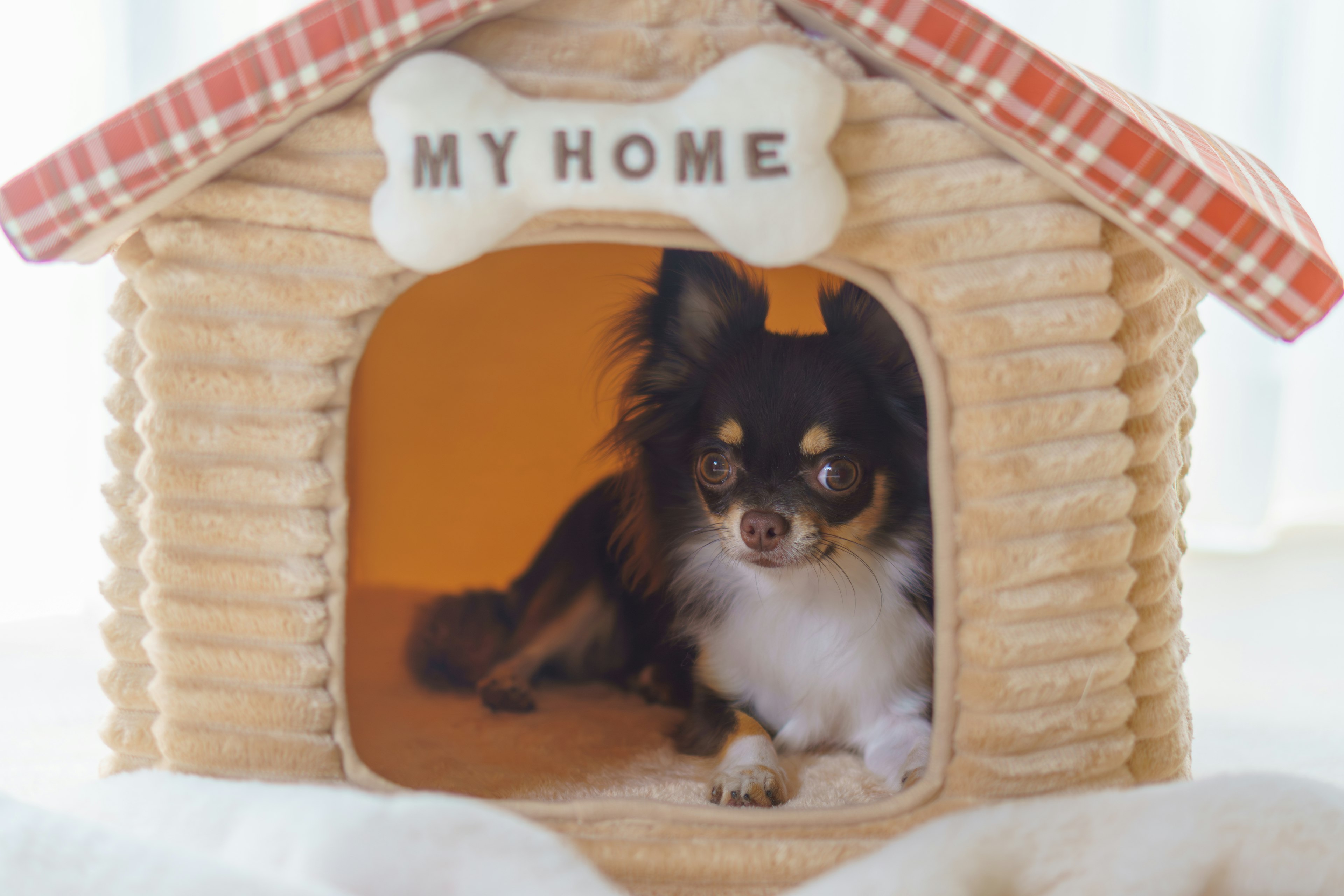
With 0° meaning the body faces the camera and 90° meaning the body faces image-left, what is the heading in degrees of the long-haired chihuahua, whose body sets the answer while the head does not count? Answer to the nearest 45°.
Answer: approximately 315°

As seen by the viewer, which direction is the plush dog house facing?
toward the camera
